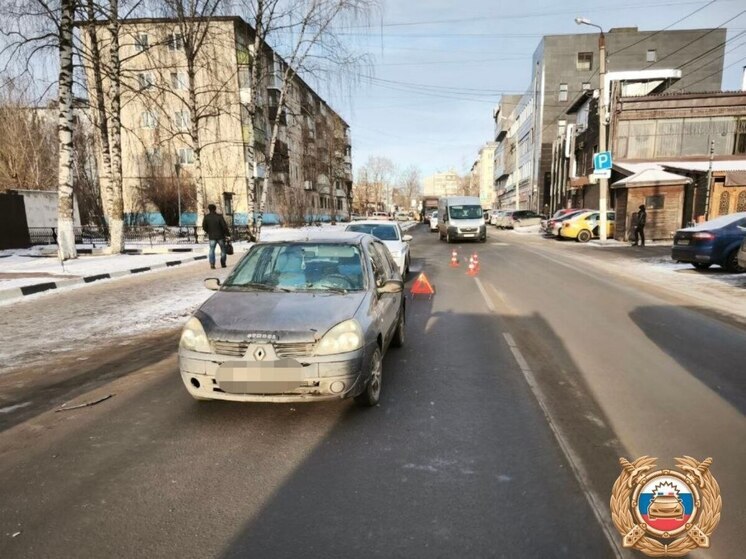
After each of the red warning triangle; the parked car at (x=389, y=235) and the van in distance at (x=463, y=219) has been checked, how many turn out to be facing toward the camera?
3

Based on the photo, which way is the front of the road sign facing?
toward the camera

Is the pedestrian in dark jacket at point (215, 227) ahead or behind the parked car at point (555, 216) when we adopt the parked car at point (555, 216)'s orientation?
ahead

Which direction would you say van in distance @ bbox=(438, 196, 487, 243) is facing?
toward the camera

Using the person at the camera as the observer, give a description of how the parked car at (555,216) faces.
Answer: facing the viewer and to the left of the viewer

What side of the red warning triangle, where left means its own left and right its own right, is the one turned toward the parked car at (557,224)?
back

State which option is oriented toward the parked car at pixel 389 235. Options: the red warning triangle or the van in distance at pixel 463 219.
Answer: the van in distance

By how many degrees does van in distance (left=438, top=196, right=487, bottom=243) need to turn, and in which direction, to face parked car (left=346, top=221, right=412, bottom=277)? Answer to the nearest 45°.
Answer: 0° — it already faces it

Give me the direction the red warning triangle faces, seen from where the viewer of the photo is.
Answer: facing the viewer

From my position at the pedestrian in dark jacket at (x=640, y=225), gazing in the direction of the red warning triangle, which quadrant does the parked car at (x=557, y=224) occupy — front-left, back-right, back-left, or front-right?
back-right

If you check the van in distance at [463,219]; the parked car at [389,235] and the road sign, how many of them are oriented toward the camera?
3

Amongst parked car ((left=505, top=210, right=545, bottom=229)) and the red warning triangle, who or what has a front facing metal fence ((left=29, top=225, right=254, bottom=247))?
the parked car

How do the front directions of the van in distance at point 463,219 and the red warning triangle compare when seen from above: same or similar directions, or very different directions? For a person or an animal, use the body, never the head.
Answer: same or similar directions

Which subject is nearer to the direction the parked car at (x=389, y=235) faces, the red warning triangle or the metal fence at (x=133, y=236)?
the red warning triangle
